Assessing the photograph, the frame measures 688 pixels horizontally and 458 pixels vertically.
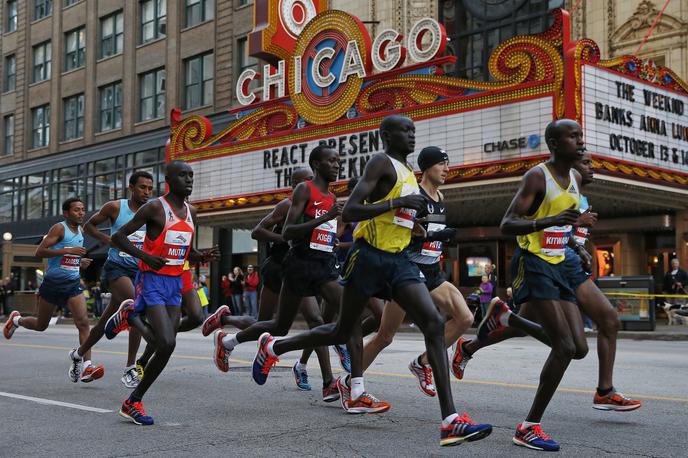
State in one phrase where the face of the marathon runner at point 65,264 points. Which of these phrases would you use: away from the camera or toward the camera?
toward the camera

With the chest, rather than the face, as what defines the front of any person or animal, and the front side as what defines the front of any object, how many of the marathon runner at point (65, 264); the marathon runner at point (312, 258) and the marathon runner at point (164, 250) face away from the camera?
0

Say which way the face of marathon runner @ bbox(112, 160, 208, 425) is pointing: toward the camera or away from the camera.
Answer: toward the camera

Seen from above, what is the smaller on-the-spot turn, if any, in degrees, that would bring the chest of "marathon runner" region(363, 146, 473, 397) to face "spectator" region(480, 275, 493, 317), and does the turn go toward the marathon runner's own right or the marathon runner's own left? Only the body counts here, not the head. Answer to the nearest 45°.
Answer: approximately 135° to the marathon runner's own left
